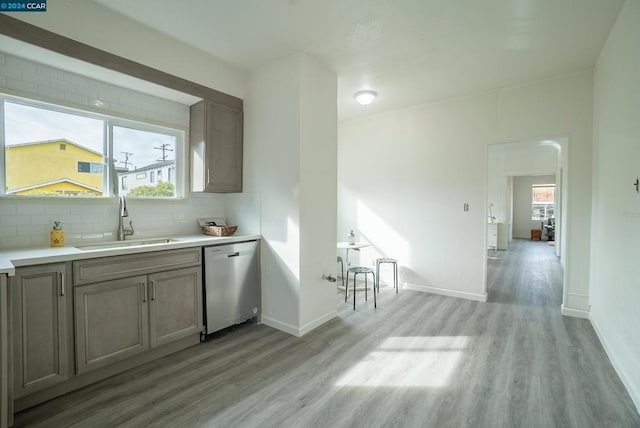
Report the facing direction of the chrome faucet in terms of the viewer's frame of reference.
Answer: facing the viewer and to the right of the viewer

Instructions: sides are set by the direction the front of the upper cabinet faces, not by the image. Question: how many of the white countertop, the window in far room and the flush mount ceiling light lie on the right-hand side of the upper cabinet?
1

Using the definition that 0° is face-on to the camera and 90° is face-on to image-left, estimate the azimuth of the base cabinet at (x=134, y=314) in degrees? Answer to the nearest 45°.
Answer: approximately 315°

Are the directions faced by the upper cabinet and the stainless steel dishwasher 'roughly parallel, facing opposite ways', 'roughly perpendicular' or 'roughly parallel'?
roughly parallel

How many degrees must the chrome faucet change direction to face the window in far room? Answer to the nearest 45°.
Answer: approximately 45° to its left

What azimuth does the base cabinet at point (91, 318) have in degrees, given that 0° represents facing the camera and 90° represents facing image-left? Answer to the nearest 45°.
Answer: approximately 315°

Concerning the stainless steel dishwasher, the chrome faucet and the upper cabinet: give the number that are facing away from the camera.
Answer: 0

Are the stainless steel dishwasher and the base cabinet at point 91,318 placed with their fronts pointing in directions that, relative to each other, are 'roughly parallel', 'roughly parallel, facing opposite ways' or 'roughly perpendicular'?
roughly parallel

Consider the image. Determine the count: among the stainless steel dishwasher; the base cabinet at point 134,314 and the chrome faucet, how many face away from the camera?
0

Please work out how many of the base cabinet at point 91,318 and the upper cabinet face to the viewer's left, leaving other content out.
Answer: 0

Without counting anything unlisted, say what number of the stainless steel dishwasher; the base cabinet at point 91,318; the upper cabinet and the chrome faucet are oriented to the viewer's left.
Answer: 0

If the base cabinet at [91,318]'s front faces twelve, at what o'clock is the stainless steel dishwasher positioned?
The stainless steel dishwasher is roughly at 10 o'clock from the base cabinet.

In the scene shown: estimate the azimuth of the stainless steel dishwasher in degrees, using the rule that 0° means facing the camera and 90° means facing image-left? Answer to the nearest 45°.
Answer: approximately 315°

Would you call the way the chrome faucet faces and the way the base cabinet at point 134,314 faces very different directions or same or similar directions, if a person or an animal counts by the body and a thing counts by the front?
same or similar directions
